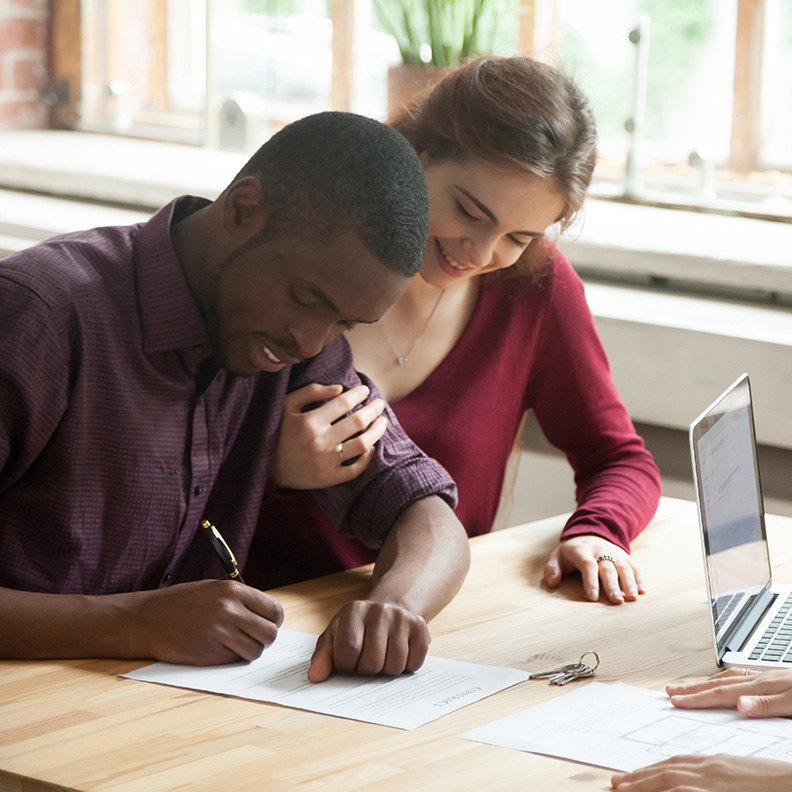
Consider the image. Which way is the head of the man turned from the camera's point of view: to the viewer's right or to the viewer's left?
to the viewer's right

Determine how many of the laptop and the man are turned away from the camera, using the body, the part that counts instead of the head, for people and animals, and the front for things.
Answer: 0

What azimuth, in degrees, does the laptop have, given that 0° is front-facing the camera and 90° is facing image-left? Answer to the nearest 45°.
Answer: approximately 270°

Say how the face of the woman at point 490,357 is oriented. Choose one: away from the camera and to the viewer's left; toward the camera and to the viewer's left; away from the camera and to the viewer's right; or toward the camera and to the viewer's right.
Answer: toward the camera and to the viewer's left
